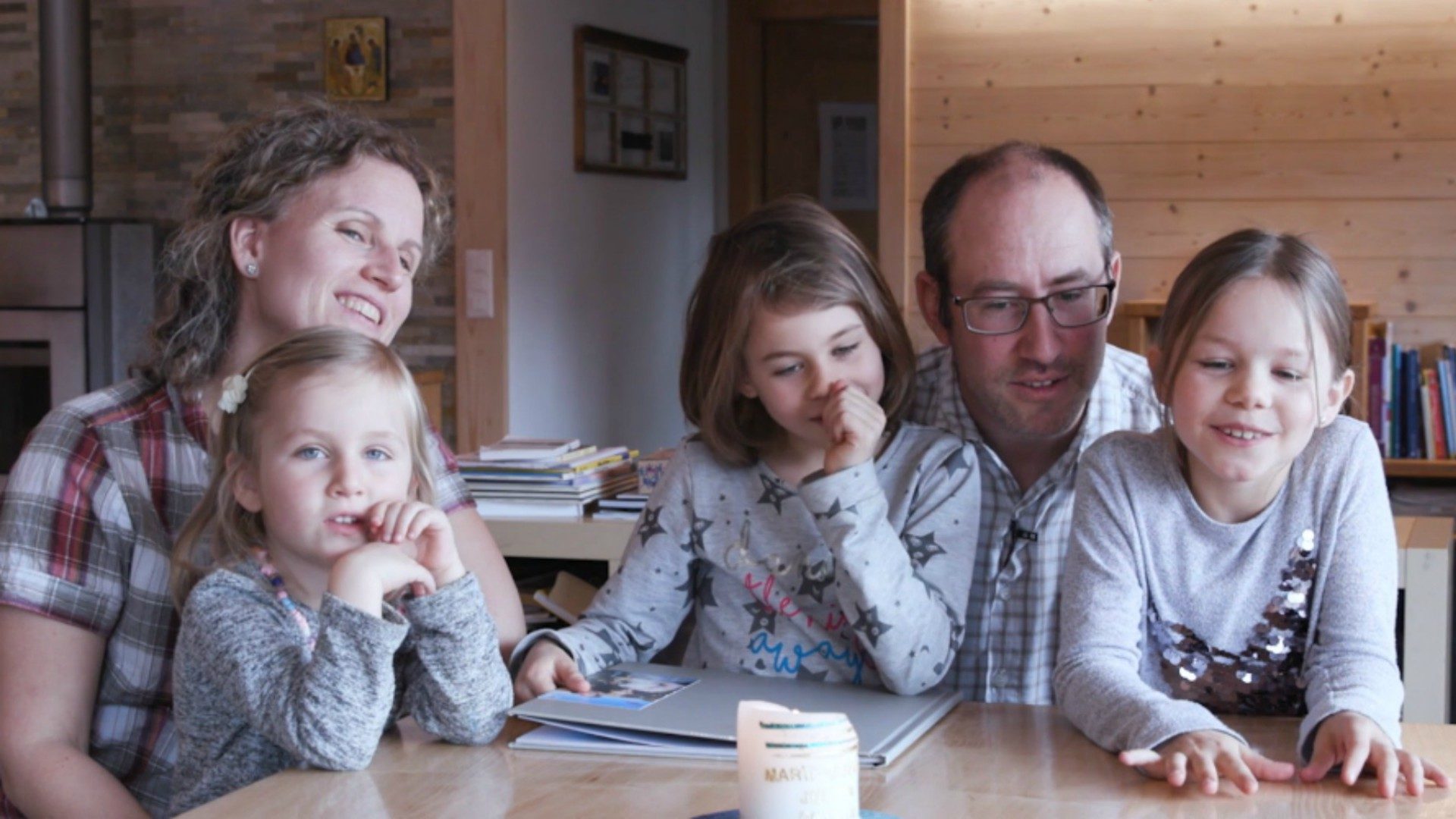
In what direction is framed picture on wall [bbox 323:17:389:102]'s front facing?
toward the camera

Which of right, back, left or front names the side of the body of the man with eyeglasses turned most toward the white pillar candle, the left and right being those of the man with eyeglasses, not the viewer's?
front

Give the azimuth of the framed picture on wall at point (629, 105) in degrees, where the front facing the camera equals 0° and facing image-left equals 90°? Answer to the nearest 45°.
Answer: approximately 315°

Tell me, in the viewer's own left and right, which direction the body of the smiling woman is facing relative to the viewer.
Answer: facing the viewer and to the right of the viewer

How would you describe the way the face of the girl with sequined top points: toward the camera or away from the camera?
toward the camera

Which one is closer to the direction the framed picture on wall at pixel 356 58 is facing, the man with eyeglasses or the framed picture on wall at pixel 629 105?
the man with eyeglasses

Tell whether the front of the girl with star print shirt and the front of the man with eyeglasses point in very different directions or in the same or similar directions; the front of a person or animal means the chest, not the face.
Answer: same or similar directions

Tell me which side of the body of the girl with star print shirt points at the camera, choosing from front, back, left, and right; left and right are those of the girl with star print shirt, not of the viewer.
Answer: front

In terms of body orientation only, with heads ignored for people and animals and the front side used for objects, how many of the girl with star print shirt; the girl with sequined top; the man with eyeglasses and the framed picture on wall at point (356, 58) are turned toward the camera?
4

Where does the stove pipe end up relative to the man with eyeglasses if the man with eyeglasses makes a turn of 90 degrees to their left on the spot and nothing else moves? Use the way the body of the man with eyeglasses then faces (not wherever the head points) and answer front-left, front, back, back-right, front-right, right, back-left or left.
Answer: back-left

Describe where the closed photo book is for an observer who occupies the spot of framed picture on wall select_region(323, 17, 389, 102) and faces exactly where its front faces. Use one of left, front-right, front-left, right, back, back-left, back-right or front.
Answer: front

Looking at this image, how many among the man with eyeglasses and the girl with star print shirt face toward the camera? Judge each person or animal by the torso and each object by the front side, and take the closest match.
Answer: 2

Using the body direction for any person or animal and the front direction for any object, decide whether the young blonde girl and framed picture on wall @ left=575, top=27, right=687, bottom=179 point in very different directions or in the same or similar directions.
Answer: same or similar directions

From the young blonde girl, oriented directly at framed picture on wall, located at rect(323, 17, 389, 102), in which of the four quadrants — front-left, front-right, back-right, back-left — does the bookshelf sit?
front-right

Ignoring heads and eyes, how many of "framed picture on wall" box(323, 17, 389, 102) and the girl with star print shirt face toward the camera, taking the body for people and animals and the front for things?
2

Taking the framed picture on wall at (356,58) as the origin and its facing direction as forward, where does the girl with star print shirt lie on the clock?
The girl with star print shirt is roughly at 12 o'clock from the framed picture on wall.
